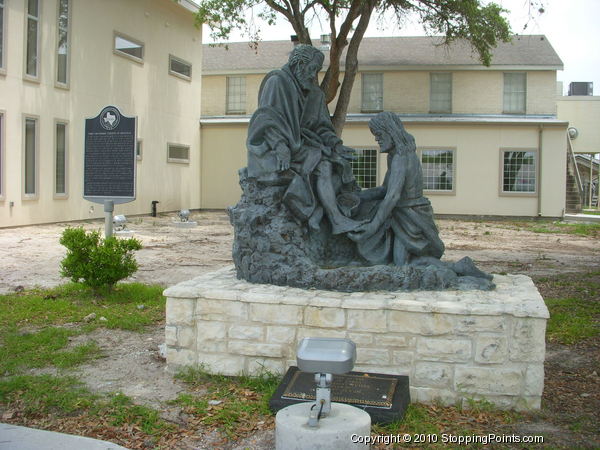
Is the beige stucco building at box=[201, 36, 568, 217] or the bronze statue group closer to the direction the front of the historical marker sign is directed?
the bronze statue group

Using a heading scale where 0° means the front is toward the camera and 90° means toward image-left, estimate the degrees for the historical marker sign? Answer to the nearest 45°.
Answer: approximately 0°

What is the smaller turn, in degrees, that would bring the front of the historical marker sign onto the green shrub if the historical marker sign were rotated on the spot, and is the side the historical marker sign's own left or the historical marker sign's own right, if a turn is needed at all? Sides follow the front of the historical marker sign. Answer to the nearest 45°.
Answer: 0° — it already faces it

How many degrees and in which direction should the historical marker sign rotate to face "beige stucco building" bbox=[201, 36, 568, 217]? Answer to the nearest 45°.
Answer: approximately 135° to its left

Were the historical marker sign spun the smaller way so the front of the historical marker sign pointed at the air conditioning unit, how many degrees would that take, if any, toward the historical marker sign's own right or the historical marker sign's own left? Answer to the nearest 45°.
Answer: approximately 135° to the historical marker sign's own left

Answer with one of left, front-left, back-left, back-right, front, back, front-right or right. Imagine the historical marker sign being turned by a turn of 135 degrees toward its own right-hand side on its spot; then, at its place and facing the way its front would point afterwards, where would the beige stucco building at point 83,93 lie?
front-right
